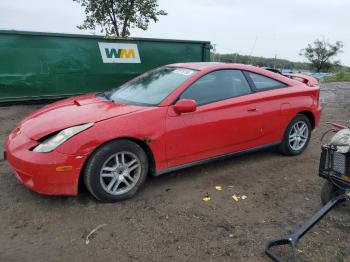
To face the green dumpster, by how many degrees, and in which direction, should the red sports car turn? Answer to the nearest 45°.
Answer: approximately 90° to its right

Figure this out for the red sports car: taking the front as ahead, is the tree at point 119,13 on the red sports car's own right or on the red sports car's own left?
on the red sports car's own right

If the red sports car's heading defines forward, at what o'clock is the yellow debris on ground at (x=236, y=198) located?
The yellow debris on ground is roughly at 8 o'clock from the red sports car.

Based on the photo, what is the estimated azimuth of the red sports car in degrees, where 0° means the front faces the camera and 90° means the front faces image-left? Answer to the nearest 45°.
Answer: approximately 45°
